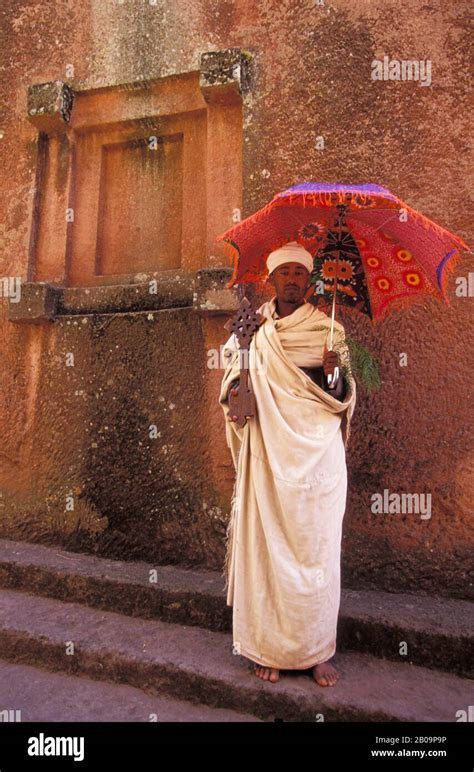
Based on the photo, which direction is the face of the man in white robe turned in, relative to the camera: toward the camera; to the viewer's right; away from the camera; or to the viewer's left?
toward the camera

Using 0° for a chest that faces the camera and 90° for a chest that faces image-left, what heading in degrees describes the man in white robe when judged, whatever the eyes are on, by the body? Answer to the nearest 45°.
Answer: approximately 0°
